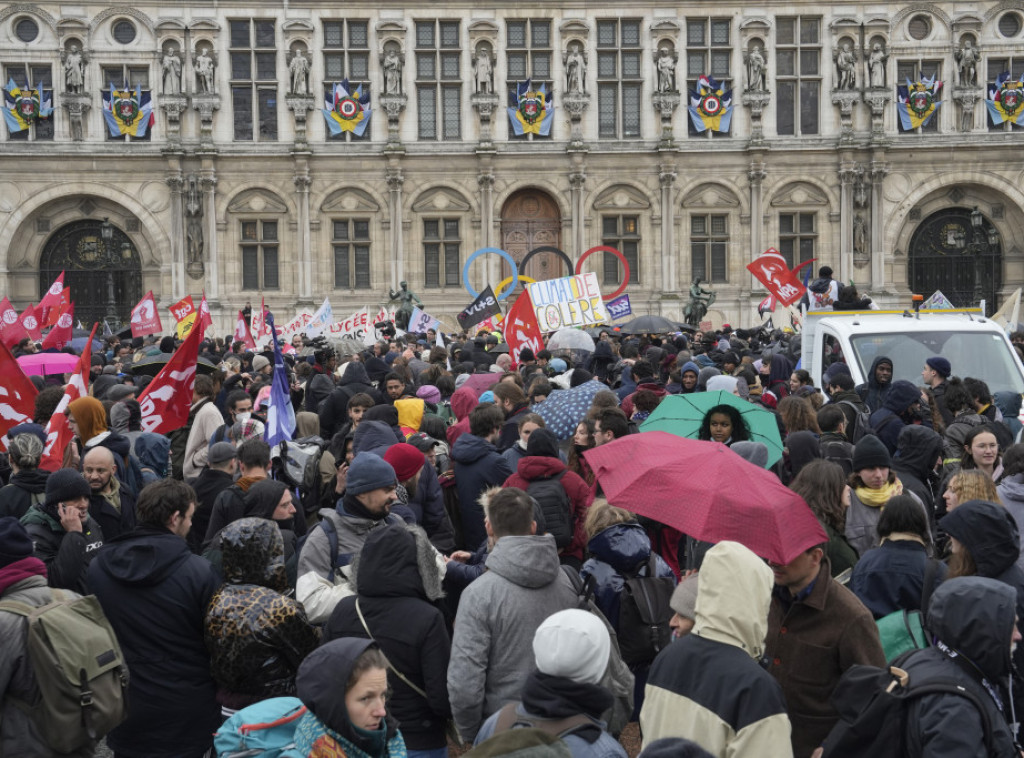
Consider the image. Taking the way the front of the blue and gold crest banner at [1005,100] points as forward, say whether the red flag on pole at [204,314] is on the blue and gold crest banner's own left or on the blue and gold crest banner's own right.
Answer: on the blue and gold crest banner's own right

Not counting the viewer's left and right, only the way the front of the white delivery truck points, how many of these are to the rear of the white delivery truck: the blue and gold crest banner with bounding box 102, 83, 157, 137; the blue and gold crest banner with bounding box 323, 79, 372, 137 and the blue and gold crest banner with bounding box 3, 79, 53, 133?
3

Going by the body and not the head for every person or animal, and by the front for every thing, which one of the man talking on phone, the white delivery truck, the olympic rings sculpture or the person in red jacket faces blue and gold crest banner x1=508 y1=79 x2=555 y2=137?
the person in red jacket

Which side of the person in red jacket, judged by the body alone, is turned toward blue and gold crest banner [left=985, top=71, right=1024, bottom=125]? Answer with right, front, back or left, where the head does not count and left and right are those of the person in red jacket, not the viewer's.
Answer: front

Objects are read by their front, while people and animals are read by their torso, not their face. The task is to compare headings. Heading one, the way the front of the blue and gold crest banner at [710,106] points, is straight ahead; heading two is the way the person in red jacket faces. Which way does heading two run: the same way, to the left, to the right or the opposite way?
the opposite way

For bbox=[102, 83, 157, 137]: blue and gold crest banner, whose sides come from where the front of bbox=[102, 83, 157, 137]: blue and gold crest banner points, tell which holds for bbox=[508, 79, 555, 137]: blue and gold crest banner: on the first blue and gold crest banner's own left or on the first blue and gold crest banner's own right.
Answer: on the first blue and gold crest banner's own left

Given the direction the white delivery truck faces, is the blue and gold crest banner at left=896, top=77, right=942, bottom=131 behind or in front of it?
behind

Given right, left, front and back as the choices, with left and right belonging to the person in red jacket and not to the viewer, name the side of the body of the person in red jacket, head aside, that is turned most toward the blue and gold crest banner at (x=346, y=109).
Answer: front

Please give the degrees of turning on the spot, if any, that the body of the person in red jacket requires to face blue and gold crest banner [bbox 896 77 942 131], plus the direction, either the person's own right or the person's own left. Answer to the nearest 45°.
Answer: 0° — they already face it

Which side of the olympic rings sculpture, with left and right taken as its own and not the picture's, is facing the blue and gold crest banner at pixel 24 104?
right

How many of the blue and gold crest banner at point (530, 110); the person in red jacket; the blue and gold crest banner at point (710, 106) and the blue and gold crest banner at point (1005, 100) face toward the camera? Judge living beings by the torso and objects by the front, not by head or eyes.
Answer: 3

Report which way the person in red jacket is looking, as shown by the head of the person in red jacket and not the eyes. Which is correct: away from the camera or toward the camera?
away from the camera

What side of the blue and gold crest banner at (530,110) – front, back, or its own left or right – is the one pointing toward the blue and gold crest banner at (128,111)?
right

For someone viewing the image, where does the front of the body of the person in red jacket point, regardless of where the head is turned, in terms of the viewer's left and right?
facing away from the viewer

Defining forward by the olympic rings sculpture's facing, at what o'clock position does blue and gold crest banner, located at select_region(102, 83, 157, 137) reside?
The blue and gold crest banner is roughly at 4 o'clock from the olympic rings sculpture.
